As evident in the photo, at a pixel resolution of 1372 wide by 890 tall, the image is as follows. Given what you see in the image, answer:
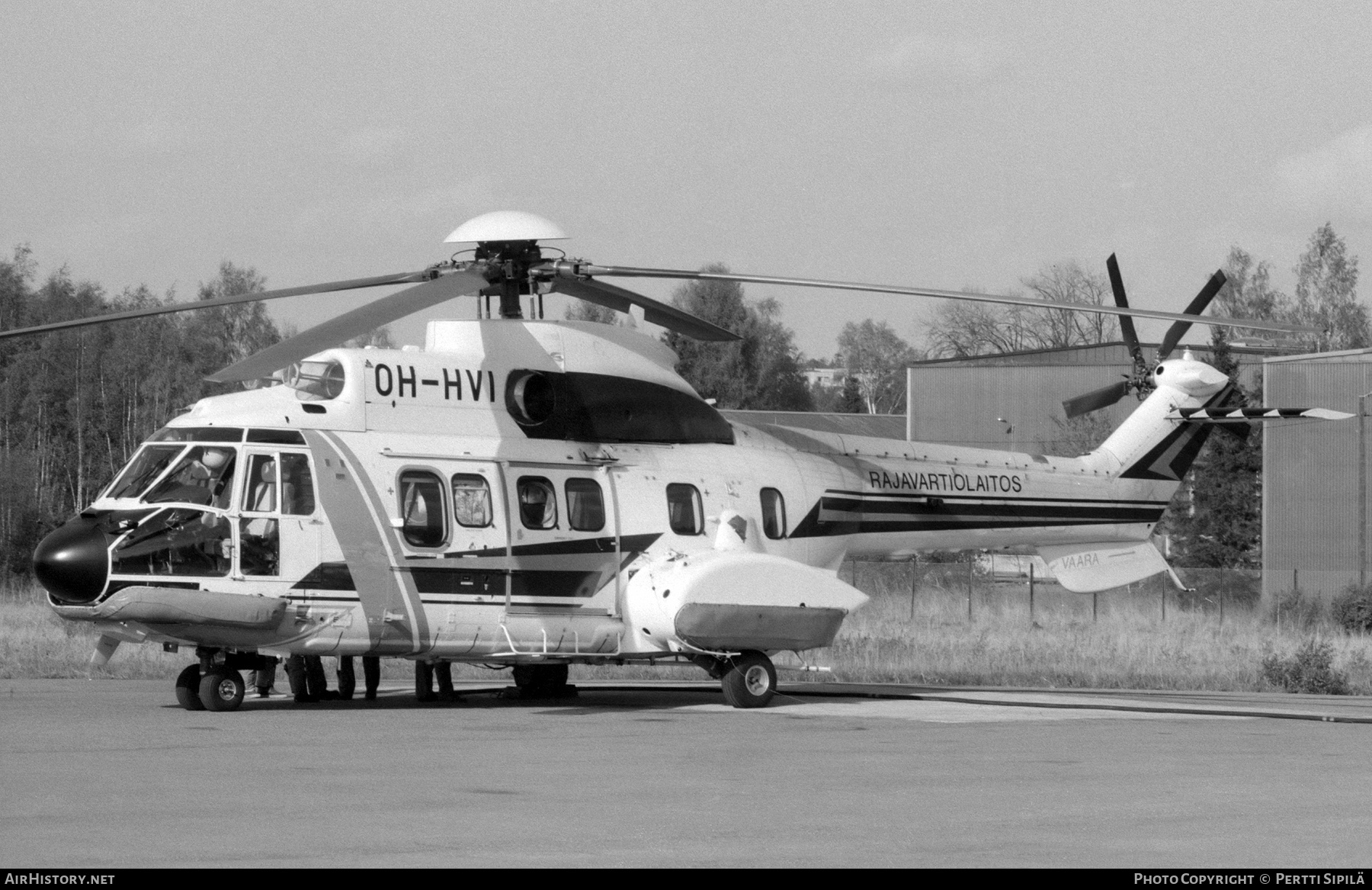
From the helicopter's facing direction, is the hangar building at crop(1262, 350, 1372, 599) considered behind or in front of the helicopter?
behind

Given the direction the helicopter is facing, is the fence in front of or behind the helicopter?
behind

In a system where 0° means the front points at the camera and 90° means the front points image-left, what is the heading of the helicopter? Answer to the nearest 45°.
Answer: approximately 45°
